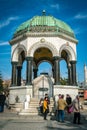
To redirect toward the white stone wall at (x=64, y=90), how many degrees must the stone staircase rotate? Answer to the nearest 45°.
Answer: approximately 135° to its left

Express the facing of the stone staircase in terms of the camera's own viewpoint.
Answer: facing the viewer

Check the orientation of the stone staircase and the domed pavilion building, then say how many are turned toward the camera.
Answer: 2

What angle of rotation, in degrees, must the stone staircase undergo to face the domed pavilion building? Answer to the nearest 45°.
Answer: approximately 180°

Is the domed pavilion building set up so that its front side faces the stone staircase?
yes

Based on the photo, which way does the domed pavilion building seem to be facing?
toward the camera

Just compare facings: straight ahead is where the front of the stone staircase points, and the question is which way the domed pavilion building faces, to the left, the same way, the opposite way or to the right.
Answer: the same way
